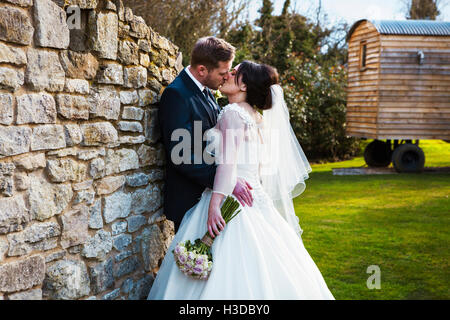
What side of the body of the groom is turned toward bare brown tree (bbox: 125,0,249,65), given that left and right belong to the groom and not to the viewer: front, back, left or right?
left

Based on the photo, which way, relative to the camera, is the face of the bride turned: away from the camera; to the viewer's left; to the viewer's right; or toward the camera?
to the viewer's left

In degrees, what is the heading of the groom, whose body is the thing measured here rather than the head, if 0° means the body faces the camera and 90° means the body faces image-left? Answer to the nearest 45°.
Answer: approximately 270°

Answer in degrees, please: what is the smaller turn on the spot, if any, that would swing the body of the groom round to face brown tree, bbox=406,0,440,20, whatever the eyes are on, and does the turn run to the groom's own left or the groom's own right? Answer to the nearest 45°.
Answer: approximately 45° to the groom's own left

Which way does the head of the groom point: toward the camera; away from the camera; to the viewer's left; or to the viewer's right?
to the viewer's right

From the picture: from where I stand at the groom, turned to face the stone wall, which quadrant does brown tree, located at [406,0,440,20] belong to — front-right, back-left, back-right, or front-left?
back-right

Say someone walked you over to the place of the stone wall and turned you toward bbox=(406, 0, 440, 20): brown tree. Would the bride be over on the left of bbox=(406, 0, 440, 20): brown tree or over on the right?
right
